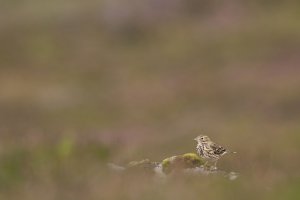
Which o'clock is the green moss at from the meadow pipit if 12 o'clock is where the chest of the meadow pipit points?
The green moss is roughly at 12 o'clock from the meadow pipit.

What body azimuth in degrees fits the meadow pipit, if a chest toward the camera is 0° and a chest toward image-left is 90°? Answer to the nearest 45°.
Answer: approximately 90°
